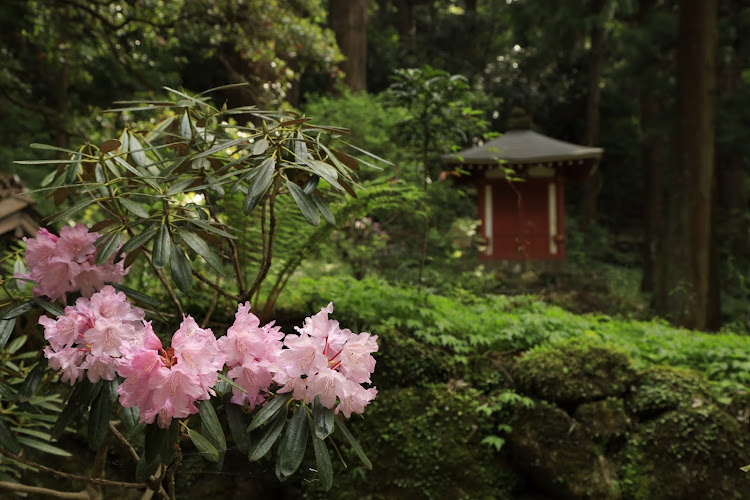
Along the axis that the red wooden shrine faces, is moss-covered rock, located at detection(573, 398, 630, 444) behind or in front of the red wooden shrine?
in front

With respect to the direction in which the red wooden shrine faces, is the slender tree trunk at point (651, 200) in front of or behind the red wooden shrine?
behind

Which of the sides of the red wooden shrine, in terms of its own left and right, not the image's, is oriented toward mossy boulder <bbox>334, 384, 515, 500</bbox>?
front

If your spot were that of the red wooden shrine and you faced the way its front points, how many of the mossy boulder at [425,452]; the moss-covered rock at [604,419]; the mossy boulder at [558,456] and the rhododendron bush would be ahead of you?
4

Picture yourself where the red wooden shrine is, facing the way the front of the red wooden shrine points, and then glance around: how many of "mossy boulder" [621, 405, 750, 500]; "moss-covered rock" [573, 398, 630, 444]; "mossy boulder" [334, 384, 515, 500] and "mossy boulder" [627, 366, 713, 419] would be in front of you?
4

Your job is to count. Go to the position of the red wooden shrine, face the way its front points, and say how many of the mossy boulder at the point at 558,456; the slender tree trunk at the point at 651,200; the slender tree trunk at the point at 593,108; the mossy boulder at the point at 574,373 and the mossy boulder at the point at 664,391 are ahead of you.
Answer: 3

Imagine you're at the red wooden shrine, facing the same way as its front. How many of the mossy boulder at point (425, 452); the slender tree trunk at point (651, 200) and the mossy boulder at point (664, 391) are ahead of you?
2

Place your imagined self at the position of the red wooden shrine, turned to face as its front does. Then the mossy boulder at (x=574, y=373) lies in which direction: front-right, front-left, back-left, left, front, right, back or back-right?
front

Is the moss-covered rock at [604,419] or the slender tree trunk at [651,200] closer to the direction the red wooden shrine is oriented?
the moss-covered rock

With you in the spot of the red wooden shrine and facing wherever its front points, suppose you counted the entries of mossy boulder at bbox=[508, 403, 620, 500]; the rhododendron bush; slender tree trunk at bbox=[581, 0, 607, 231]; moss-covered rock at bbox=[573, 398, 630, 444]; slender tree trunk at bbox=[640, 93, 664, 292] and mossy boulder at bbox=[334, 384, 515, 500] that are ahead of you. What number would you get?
4

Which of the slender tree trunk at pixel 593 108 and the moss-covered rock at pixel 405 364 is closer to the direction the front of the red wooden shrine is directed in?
the moss-covered rock

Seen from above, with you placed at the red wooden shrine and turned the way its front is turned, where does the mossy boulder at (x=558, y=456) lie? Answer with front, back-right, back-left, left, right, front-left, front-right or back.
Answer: front

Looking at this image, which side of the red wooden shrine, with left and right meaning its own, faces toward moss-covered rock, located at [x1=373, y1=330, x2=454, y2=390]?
front

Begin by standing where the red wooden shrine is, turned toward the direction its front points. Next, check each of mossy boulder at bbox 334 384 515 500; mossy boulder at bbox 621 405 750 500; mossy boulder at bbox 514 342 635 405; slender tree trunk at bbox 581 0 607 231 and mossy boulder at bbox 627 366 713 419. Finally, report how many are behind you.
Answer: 1

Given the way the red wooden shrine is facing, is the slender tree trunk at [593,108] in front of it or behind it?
behind

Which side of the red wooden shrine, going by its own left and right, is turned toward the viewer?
front

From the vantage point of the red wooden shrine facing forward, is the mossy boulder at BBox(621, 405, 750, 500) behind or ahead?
ahead
